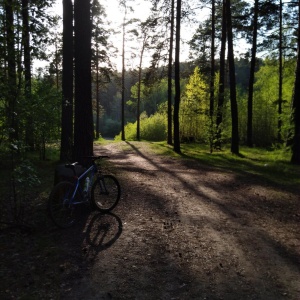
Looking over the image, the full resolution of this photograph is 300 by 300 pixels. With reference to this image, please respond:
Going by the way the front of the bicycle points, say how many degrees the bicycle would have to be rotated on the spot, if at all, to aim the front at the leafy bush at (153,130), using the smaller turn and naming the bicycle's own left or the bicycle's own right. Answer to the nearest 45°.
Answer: approximately 45° to the bicycle's own left

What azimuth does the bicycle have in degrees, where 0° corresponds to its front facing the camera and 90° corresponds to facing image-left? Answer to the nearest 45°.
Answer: approximately 225°
